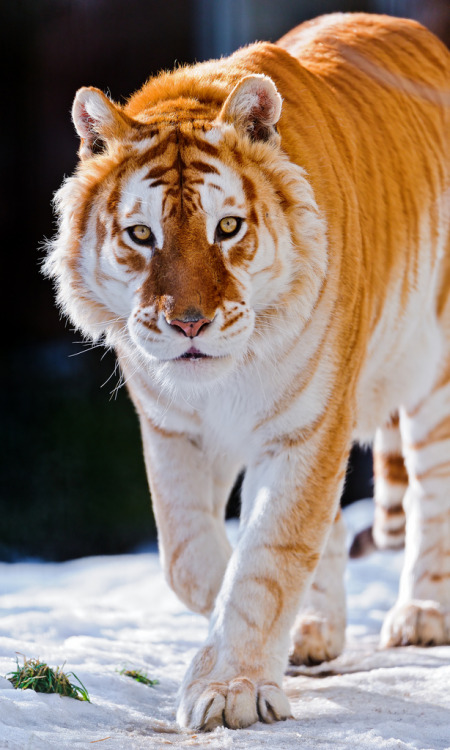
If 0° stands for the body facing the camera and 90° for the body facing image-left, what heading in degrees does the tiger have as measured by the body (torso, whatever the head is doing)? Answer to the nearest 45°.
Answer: approximately 45°
